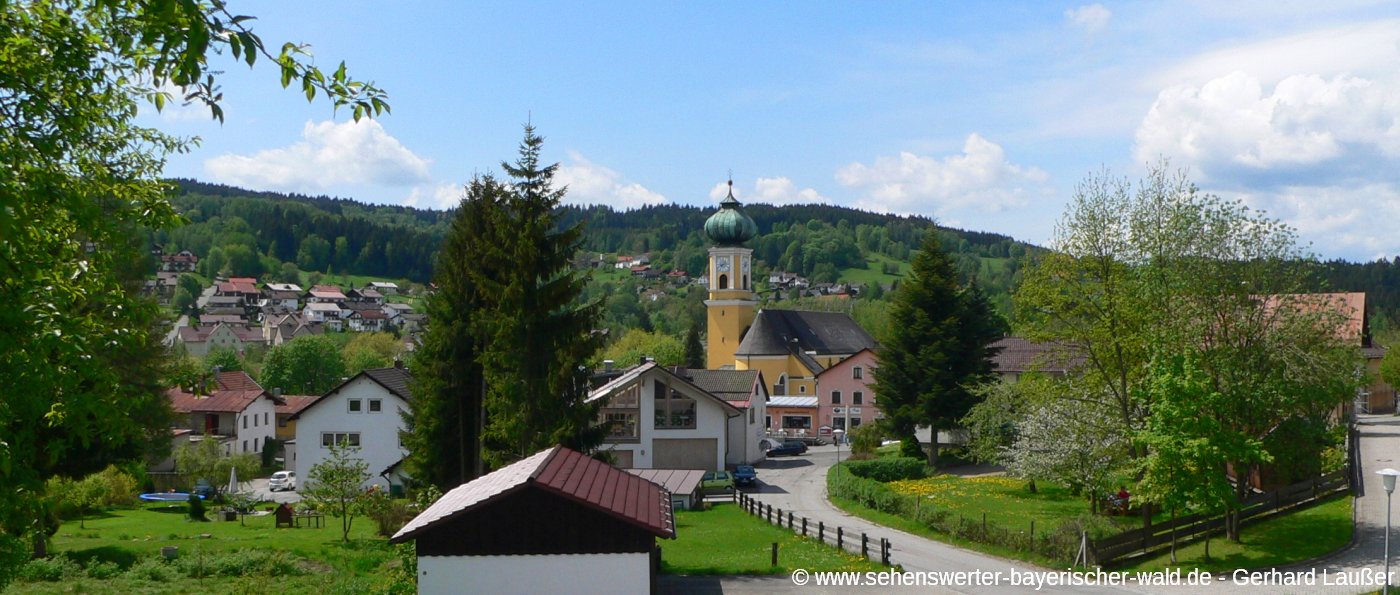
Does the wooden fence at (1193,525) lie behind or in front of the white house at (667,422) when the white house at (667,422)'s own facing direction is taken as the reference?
in front

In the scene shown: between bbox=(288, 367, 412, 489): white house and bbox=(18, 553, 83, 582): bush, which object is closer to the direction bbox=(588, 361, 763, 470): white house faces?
the bush

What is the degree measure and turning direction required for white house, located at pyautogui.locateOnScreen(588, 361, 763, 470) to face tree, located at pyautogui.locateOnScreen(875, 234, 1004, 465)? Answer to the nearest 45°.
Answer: approximately 90° to its left

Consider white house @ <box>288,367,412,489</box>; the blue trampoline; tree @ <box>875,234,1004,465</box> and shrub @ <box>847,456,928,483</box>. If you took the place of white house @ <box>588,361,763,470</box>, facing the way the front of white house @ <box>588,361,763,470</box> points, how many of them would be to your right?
2

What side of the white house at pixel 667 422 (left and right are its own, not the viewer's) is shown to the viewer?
front

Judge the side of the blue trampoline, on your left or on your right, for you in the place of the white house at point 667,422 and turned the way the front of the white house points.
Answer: on your right

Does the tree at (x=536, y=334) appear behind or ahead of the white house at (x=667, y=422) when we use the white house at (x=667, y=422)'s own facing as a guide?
ahead

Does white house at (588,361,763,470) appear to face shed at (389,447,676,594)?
yes

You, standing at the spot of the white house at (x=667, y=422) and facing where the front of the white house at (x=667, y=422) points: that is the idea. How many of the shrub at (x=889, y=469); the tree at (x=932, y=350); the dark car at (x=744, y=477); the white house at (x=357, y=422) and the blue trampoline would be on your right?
2

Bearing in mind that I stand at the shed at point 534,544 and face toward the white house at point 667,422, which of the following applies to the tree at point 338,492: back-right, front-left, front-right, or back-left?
front-left

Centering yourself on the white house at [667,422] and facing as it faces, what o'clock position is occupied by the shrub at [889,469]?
The shrub is roughly at 10 o'clock from the white house.

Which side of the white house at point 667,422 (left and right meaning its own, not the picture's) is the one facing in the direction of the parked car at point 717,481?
front

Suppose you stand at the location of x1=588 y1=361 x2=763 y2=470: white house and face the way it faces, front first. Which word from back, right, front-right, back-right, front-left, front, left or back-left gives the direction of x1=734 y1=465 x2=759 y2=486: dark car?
front-left

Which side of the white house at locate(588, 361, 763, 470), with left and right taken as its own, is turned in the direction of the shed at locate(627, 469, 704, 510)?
front

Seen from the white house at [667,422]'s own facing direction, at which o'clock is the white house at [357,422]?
the white house at [357,422] is roughly at 3 o'clock from the white house at [667,422].
